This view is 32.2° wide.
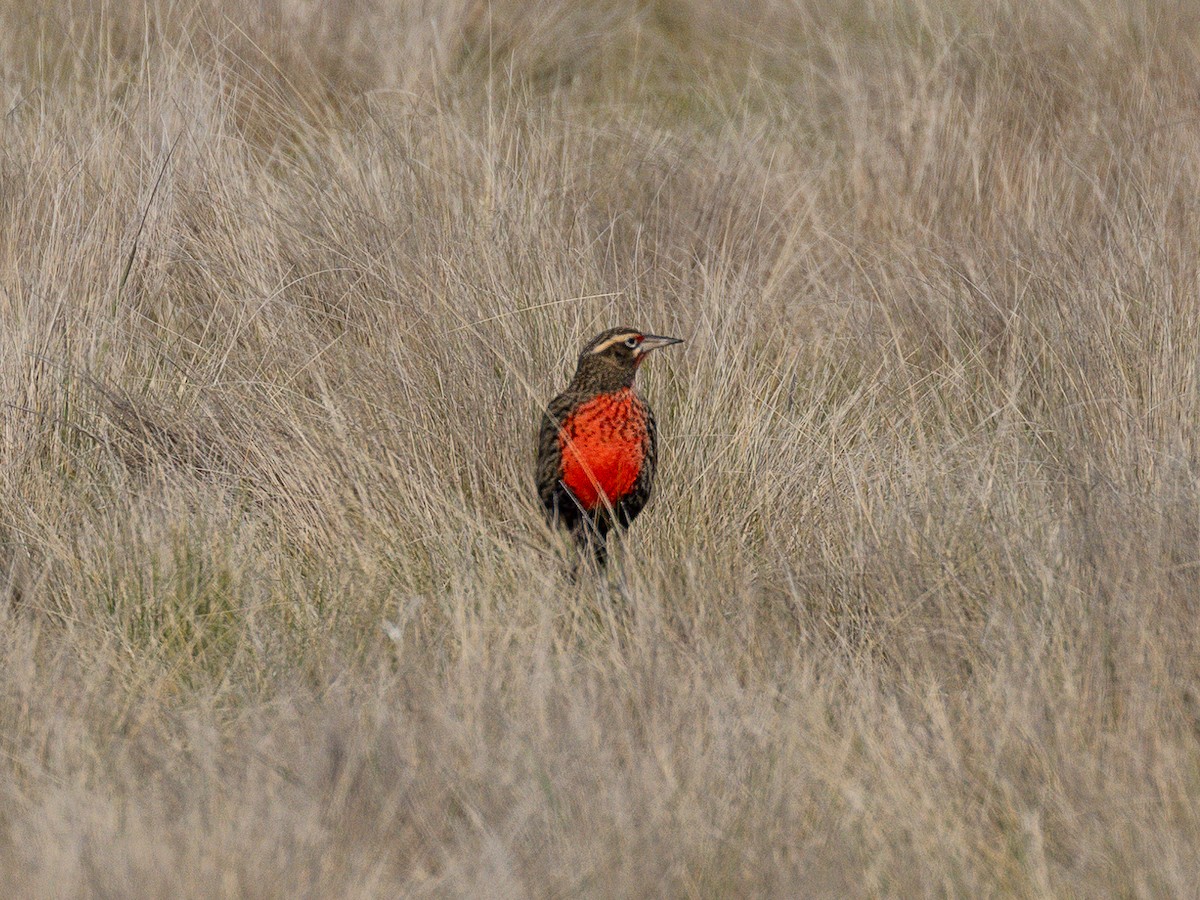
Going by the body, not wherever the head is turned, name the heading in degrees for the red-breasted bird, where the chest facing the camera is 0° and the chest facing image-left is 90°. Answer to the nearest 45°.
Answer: approximately 0°
